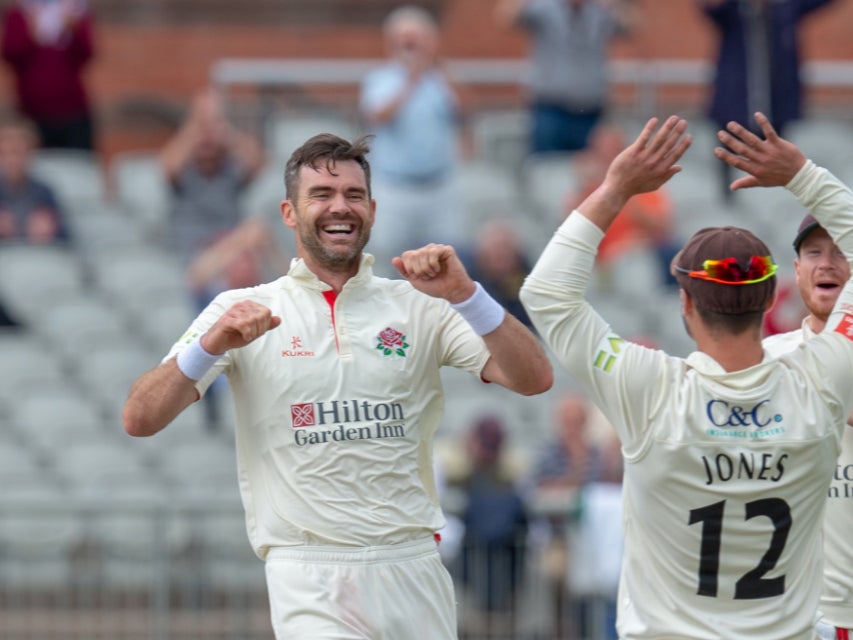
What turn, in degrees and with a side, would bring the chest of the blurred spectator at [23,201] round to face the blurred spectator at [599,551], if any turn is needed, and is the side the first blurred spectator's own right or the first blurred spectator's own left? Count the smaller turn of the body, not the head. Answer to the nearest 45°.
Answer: approximately 45° to the first blurred spectator's own left

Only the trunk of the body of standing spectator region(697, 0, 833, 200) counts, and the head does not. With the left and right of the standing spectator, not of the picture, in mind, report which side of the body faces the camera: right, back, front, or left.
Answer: front

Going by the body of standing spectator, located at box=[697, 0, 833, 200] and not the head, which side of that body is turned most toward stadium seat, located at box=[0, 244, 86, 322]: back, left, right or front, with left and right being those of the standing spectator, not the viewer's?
right

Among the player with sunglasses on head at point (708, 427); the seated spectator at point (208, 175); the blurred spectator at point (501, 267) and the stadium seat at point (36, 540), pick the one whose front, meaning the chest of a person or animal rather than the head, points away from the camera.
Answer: the player with sunglasses on head

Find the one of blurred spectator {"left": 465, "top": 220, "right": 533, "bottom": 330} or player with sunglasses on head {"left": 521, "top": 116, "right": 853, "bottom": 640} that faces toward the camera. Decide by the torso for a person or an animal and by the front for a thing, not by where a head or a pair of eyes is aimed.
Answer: the blurred spectator

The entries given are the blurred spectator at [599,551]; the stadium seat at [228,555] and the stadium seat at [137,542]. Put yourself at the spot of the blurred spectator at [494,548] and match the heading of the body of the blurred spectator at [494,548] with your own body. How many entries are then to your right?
2

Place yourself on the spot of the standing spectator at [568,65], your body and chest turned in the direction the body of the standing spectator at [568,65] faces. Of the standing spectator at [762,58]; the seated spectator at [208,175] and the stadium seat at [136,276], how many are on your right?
2

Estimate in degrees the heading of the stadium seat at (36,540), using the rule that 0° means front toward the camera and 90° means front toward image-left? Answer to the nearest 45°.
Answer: approximately 0°

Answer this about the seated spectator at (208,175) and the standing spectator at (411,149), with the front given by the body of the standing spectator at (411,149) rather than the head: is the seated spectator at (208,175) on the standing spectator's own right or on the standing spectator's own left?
on the standing spectator's own right

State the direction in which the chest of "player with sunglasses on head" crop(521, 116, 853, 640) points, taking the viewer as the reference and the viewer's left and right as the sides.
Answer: facing away from the viewer

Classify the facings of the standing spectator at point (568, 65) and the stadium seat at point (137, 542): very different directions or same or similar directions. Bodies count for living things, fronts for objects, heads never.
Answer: same or similar directions

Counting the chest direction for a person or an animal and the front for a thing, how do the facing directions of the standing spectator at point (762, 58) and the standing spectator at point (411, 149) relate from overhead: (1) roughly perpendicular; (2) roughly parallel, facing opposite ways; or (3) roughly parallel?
roughly parallel

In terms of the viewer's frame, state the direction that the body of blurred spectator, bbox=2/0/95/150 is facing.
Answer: toward the camera

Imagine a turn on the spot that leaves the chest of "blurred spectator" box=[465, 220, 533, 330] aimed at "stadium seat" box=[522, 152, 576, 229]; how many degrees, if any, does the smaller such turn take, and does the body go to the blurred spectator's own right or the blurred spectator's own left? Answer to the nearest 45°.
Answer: approximately 180°

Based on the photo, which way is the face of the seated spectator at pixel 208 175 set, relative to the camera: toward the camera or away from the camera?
toward the camera

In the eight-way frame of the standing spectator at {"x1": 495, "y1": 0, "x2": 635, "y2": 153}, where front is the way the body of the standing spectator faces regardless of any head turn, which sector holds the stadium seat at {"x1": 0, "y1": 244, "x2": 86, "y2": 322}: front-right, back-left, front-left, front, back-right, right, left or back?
right

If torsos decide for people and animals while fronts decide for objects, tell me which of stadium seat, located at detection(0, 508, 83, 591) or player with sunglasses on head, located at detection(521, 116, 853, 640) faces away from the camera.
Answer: the player with sunglasses on head
